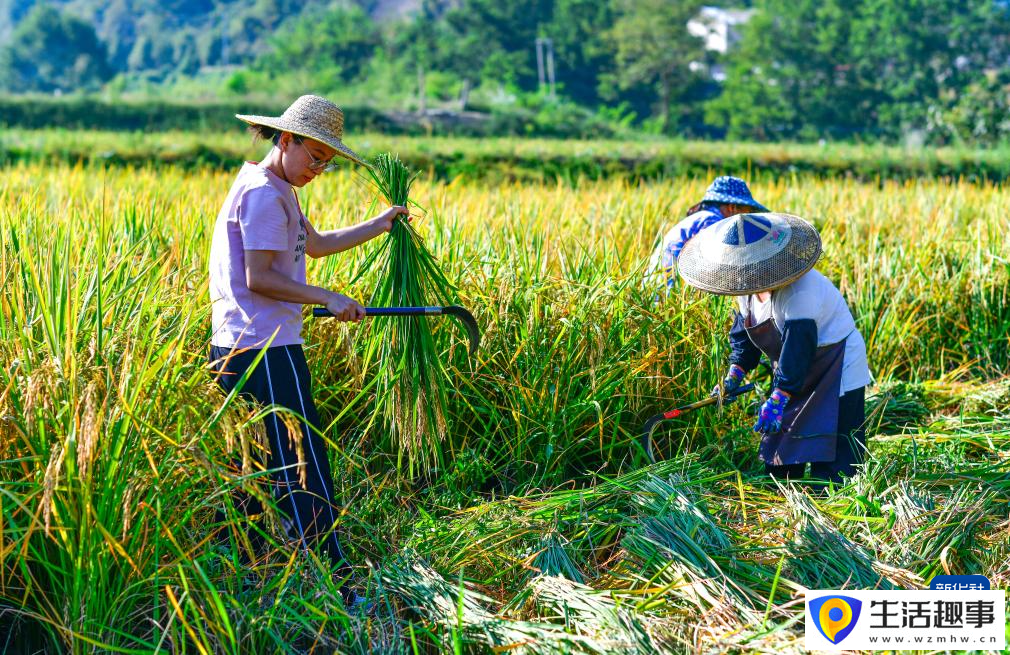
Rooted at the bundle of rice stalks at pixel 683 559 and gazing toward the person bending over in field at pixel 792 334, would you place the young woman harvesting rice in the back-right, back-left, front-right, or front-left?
back-left

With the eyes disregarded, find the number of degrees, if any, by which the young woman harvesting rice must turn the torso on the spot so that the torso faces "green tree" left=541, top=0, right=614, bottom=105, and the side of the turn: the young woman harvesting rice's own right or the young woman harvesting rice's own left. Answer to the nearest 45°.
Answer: approximately 90° to the young woman harvesting rice's own left

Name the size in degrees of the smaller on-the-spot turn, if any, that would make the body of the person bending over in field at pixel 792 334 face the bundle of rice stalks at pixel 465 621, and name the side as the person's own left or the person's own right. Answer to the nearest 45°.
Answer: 0° — they already face it

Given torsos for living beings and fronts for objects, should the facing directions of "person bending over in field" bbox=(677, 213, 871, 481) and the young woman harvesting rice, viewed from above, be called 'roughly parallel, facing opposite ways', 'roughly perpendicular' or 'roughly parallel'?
roughly parallel, facing opposite ways

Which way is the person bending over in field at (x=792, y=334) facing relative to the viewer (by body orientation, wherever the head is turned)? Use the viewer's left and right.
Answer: facing the viewer and to the left of the viewer

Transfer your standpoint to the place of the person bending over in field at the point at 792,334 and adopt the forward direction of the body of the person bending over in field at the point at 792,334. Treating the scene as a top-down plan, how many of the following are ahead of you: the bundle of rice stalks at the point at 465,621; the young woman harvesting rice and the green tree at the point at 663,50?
2

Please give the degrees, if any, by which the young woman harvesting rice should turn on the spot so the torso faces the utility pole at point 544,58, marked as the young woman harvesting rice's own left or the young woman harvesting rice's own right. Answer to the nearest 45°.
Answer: approximately 90° to the young woman harvesting rice's own left

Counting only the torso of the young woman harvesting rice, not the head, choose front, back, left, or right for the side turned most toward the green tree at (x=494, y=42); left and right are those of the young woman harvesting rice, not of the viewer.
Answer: left

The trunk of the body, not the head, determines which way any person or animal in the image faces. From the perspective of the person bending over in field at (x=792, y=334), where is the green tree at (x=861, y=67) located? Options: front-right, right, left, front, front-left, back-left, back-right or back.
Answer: back-right

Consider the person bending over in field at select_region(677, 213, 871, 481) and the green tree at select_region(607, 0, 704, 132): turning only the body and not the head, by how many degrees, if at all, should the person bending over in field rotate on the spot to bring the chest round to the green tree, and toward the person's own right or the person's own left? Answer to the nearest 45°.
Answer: approximately 135° to the person's own right

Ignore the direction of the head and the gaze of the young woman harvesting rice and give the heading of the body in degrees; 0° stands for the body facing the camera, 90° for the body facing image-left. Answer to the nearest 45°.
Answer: approximately 270°

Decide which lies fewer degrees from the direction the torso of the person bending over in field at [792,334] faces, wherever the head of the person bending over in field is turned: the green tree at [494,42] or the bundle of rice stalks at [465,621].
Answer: the bundle of rice stalks

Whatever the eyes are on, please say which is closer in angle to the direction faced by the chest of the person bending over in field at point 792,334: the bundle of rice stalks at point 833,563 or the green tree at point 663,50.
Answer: the bundle of rice stalks

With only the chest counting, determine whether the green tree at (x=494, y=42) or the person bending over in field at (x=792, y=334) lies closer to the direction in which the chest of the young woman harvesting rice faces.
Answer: the person bending over in field

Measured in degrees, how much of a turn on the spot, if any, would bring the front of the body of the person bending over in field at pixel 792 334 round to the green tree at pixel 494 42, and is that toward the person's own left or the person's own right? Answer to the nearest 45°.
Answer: approximately 135° to the person's own right

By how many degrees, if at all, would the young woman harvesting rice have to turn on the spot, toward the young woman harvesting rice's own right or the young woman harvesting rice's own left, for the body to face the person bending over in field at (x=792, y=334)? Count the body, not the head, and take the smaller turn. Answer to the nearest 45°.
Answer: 0° — they already face them

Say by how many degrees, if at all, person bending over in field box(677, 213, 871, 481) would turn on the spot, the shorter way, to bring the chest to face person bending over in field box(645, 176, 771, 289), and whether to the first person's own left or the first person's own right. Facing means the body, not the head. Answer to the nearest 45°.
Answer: approximately 135° to the first person's own right
